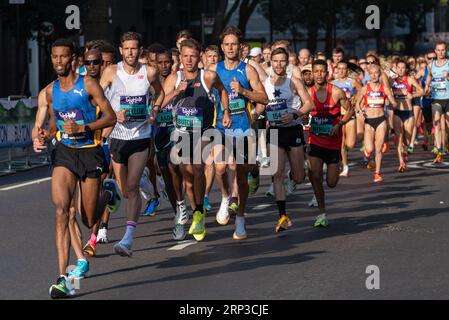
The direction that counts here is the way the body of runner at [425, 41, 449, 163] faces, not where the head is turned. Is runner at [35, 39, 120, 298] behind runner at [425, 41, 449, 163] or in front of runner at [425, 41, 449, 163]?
in front

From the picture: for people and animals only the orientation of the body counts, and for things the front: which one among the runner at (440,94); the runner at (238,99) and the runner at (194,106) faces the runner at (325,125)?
the runner at (440,94)

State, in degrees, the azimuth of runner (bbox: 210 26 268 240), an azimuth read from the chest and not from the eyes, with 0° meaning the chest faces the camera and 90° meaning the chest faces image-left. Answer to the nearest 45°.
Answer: approximately 0°

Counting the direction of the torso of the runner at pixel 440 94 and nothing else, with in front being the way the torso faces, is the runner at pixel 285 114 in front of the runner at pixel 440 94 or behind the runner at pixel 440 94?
in front

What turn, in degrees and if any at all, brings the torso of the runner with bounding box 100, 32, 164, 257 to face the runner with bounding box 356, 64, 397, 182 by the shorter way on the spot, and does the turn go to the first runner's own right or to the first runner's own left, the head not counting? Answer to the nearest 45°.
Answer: approximately 135° to the first runner's own left

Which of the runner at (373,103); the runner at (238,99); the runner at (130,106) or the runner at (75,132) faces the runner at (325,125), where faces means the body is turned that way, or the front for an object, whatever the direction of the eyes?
the runner at (373,103)

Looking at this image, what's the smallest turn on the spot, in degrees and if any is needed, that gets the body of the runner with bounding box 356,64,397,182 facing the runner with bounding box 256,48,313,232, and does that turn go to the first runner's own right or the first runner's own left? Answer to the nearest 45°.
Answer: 0° — they already face them

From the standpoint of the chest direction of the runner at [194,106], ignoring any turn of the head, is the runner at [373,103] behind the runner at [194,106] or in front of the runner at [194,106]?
behind
